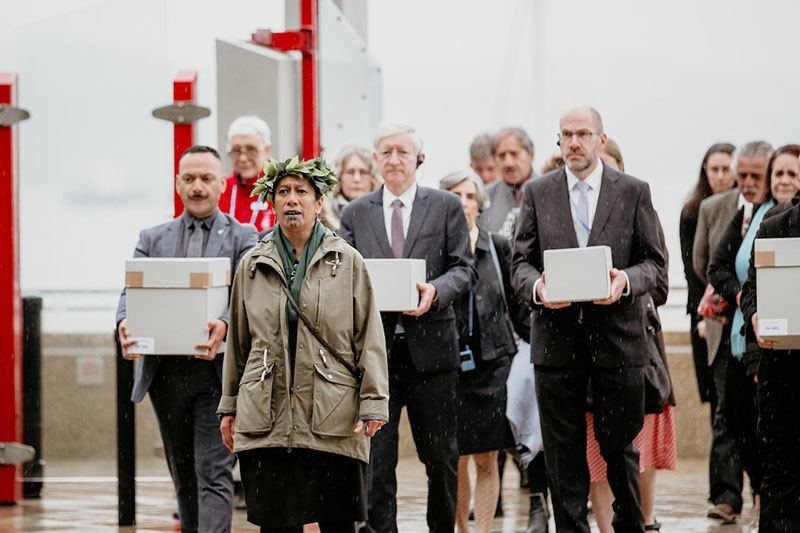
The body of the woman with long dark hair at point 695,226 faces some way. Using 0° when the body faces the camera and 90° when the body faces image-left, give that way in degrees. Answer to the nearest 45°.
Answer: approximately 0°

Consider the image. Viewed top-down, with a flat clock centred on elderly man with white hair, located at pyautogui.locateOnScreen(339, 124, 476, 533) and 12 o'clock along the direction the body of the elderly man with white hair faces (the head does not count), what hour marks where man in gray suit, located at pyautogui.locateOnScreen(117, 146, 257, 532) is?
The man in gray suit is roughly at 3 o'clock from the elderly man with white hair.

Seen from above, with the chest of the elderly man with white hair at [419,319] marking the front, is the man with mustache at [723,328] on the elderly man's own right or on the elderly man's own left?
on the elderly man's own left

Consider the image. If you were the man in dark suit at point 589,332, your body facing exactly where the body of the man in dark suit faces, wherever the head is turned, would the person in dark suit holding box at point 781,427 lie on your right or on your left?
on your left

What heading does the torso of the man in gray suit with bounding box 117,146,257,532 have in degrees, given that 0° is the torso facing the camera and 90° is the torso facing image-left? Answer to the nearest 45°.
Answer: approximately 0°
